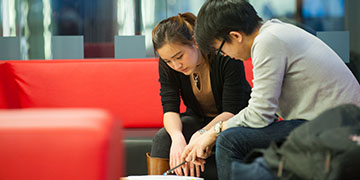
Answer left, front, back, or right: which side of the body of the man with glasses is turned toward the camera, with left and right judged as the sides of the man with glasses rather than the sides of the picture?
left

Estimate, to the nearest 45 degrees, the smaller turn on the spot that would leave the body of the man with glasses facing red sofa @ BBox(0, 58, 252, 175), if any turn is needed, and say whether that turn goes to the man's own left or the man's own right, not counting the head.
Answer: approximately 45° to the man's own right

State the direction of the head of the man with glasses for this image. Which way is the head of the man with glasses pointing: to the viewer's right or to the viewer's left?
to the viewer's left

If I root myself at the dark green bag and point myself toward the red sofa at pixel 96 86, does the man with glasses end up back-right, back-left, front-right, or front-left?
front-right
